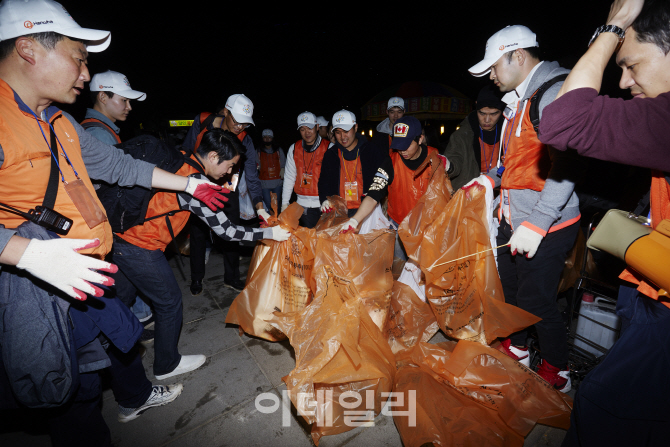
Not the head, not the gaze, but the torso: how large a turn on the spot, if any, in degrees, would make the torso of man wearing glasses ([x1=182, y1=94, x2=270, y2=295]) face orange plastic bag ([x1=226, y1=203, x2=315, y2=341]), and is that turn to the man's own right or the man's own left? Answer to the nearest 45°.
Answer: approximately 45° to the man's own right

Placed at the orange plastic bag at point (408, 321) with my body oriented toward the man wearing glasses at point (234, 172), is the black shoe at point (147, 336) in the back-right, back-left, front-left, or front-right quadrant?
front-left

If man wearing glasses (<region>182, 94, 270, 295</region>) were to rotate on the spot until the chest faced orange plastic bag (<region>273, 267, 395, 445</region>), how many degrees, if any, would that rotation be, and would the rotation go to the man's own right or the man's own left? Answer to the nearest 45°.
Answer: approximately 45° to the man's own right

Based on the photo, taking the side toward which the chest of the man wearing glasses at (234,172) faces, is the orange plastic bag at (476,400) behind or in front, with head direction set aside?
in front

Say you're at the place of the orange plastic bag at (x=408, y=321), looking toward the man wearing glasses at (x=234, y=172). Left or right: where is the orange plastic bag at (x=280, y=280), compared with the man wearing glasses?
left

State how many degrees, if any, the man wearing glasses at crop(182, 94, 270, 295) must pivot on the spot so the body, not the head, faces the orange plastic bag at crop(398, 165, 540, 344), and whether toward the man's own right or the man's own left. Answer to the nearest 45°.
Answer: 0° — they already face it

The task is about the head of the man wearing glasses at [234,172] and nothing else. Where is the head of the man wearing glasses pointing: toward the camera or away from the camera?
toward the camera

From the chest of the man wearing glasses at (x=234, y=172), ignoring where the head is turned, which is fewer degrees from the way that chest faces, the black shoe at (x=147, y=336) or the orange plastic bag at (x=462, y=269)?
the orange plastic bag

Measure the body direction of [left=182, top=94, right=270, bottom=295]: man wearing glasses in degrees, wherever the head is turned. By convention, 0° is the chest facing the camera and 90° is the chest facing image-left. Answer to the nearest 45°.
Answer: approximately 315°
